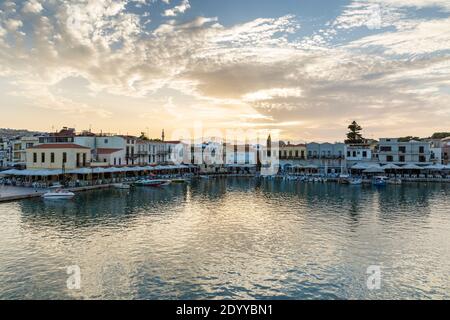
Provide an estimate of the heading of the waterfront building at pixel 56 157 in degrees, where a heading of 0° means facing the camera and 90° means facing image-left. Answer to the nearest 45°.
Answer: approximately 315°

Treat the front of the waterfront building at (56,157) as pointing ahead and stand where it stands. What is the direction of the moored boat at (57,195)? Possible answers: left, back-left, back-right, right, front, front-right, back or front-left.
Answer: front-right

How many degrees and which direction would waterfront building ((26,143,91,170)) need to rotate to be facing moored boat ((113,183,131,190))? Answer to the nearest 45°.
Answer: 0° — it already faces it
